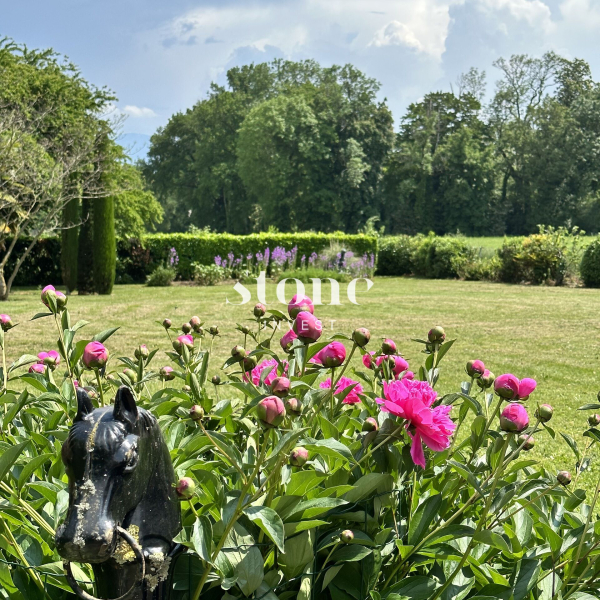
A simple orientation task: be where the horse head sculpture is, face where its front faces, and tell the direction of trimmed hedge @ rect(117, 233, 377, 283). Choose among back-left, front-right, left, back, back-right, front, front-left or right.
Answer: back-right

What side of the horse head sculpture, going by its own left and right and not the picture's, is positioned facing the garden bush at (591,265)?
back

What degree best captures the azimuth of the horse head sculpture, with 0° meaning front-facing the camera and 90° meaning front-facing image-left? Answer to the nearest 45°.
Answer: approximately 45°
